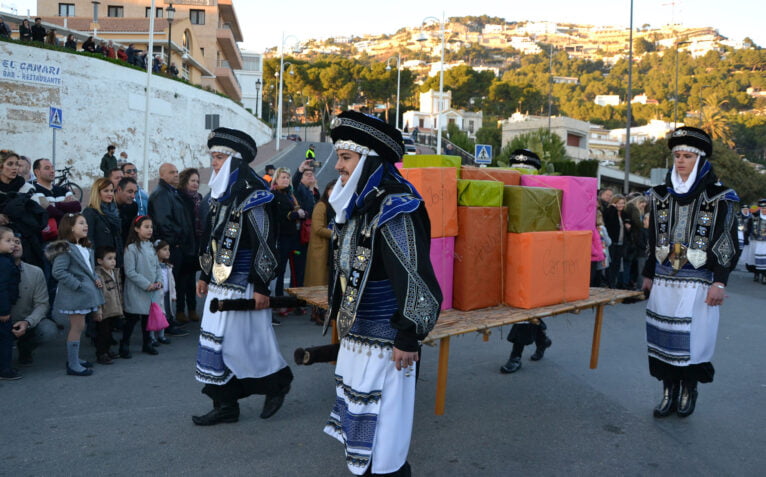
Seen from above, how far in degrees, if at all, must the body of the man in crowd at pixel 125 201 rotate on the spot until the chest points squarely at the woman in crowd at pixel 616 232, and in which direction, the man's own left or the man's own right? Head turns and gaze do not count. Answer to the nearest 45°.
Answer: approximately 45° to the man's own left

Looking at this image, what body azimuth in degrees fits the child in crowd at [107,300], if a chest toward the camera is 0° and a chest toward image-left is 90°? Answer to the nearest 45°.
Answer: approximately 315°

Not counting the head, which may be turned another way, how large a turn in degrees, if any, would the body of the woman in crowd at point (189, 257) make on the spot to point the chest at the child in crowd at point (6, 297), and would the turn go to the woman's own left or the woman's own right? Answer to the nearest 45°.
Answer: approximately 90° to the woman's own right

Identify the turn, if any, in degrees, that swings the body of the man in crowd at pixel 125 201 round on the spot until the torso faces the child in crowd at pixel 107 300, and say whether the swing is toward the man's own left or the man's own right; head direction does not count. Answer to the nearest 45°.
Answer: approximately 45° to the man's own right

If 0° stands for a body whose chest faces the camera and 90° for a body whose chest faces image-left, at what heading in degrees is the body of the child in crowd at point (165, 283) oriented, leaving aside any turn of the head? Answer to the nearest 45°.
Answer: approximately 315°
